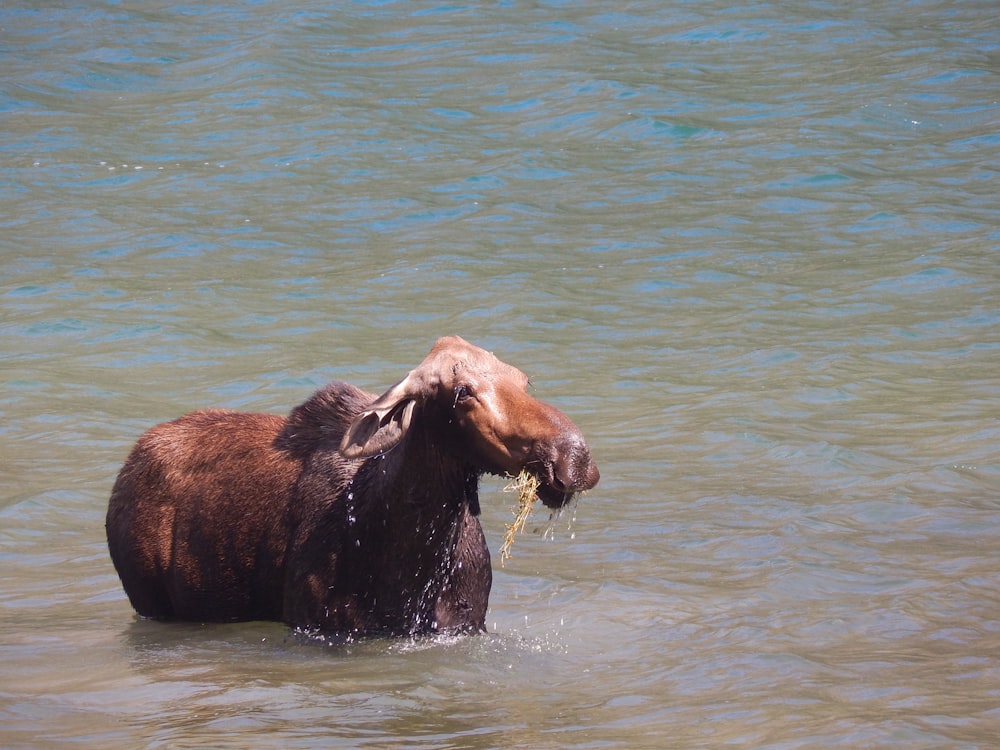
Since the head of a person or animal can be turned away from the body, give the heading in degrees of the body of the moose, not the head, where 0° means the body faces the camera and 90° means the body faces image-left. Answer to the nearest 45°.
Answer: approximately 315°
